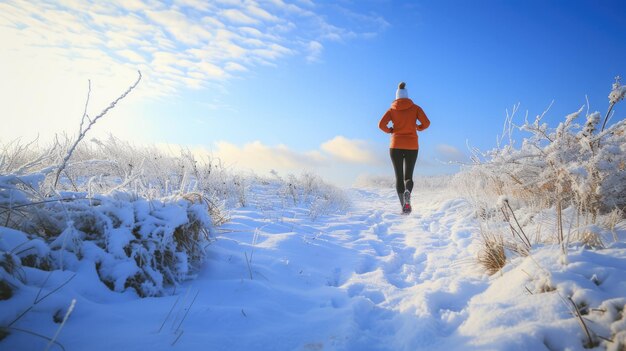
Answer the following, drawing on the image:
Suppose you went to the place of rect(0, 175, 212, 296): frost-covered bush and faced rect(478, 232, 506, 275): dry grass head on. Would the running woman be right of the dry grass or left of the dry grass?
left

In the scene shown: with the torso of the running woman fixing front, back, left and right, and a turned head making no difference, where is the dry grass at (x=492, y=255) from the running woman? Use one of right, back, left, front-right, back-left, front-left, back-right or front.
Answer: back

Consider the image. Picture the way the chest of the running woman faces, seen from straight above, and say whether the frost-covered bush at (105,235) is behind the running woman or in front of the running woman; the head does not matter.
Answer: behind

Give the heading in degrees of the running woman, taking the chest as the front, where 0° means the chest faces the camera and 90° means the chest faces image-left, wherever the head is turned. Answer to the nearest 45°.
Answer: approximately 180°
